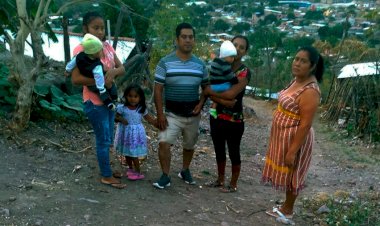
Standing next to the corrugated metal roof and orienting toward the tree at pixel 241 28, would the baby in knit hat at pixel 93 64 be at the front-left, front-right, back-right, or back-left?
back-left

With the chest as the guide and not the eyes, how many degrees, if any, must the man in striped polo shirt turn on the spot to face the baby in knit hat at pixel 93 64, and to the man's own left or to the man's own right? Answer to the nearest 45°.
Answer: approximately 45° to the man's own right

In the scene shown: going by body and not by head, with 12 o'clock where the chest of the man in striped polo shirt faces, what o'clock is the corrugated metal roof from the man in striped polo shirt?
The corrugated metal roof is roughly at 7 o'clock from the man in striped polo shirt.

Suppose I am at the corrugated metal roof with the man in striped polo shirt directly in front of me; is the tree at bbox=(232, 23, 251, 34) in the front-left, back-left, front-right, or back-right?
back-right

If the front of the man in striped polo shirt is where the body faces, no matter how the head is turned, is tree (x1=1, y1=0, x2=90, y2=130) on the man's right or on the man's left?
on the man's right

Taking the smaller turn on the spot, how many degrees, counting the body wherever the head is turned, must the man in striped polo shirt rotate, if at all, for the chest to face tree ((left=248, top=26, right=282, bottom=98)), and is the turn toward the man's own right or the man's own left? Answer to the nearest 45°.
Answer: approximately 180°

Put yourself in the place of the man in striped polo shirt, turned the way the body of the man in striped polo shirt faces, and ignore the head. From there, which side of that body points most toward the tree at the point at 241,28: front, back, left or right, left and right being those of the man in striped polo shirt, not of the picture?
back

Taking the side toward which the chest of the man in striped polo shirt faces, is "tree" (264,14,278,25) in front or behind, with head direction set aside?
behind

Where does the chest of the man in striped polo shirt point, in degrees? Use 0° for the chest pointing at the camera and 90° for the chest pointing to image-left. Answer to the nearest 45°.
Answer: approximately 0°
